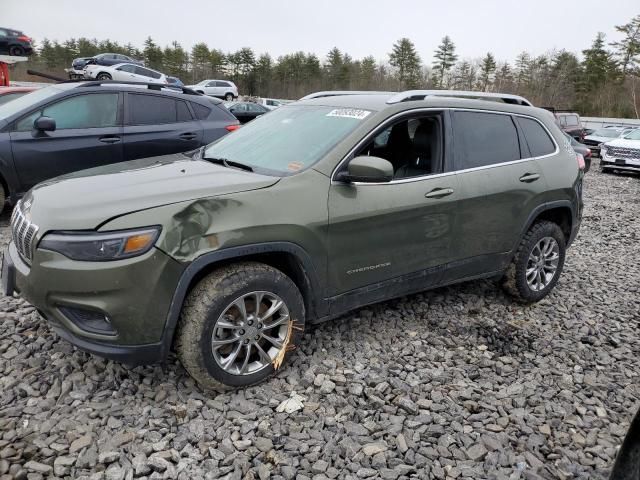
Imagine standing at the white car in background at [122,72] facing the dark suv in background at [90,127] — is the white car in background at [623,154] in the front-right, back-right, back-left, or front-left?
front-left

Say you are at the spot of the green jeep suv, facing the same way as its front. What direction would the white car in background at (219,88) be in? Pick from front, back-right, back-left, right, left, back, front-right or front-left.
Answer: back-right

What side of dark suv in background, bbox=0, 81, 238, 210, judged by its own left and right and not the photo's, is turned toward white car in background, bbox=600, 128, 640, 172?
back

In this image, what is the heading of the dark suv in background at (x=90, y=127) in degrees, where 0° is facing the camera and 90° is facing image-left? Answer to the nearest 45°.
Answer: approximately 90°

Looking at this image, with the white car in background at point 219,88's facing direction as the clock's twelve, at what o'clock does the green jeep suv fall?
The green jeep suv is roughly at 9 o'clock from the white car in background.

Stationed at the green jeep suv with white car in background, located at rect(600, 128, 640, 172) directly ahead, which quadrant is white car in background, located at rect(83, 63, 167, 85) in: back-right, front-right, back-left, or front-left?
front-left

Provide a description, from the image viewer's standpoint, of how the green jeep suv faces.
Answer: facing the viewer and to the left of the viewer

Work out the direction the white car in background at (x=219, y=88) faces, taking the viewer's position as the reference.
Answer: facing to the left of the viewer

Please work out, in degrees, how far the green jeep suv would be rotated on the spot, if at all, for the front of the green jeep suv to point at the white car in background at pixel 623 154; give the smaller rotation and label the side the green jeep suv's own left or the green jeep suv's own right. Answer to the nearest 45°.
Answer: approximately 180°

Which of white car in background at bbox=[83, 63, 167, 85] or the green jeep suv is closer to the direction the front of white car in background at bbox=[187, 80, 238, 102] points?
the white car in background

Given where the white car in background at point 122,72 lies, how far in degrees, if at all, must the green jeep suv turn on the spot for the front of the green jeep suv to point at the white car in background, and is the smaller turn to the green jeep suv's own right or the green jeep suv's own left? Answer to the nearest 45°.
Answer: approximately 135° to the green jeep suv's own right
